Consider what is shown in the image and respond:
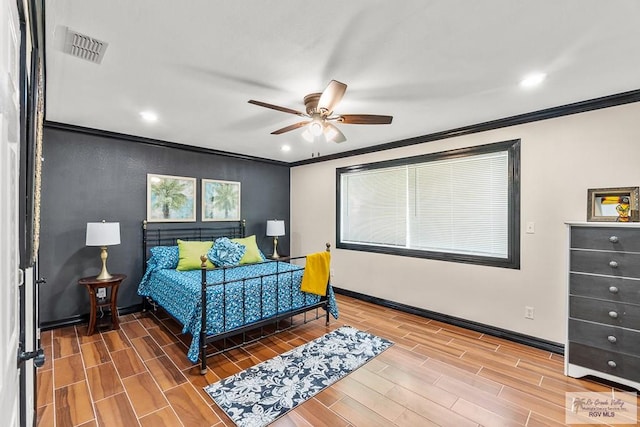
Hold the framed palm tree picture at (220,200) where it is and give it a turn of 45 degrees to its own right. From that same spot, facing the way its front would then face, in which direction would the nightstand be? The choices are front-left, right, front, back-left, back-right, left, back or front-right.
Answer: front-right

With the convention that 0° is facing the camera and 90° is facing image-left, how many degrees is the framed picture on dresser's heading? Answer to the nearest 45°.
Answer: approximately 0°

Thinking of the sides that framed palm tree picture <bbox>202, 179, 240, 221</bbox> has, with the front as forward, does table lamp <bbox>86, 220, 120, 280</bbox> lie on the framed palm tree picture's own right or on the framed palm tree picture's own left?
on the framed palm tree picture's own right

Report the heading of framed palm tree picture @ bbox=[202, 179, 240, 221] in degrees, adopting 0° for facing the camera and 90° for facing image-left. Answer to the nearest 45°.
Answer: approximately 315°

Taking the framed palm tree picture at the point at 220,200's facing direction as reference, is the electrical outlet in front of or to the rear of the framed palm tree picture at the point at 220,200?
in front

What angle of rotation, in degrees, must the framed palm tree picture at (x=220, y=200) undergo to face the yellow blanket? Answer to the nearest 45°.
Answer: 0° — it already faces it

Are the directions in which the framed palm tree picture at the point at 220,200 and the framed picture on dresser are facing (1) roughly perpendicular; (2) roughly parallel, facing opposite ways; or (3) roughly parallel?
roughly perpendicular

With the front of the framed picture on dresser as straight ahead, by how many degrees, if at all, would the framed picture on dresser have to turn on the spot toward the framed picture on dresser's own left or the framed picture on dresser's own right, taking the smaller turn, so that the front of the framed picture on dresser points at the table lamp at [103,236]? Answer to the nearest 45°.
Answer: approximately 45° to the framed picture on dresser's own right

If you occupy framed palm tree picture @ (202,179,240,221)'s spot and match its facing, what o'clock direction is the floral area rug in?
The floral area rug is roughly at 1 o'clock from the framed palm tree picture.

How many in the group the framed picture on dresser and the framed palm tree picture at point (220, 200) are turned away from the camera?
0
